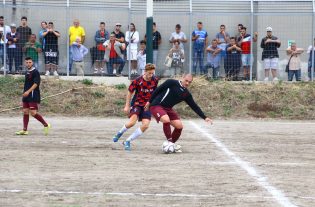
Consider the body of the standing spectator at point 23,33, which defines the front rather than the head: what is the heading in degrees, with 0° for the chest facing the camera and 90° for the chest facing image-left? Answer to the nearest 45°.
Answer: approximately 0°

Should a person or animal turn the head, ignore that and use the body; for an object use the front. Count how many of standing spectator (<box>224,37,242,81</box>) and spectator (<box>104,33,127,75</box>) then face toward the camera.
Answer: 2

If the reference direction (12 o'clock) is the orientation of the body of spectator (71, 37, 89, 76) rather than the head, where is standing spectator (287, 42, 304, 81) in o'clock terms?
The standing spectator is roughly at 9 o'clock from the spectator.

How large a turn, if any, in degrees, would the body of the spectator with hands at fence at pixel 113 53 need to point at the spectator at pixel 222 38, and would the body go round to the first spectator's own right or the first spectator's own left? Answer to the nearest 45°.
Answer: approximately 90° to the first spectator's own left

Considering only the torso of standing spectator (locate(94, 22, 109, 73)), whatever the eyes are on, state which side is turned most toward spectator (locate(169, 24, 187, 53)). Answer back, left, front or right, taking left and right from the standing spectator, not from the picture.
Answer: left

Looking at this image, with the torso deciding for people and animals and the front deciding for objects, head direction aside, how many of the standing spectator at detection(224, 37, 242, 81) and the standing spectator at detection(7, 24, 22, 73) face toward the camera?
2

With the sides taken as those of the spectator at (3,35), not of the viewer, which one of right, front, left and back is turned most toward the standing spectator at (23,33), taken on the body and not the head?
left
